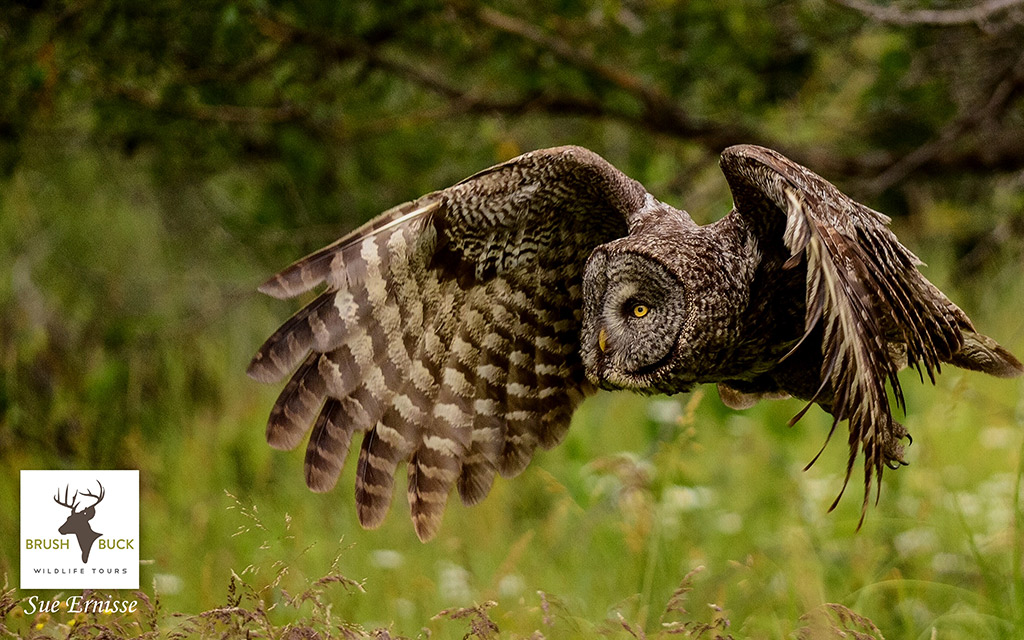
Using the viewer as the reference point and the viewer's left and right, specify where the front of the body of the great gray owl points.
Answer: facing the viewer and to the left of the viewer
